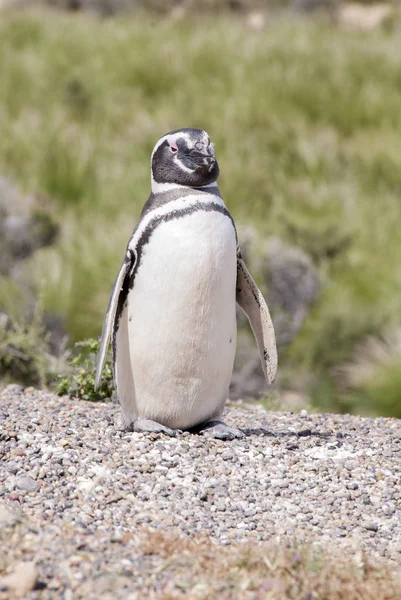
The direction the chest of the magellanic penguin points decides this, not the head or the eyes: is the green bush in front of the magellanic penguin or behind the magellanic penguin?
behind

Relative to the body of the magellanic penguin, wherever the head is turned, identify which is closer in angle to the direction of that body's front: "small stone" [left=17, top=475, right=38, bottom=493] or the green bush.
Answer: the small stone

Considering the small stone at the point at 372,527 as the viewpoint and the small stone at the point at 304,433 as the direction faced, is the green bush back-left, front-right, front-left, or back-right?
front-left

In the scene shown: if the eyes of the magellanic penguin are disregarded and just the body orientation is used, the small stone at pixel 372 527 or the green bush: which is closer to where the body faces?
the small stone

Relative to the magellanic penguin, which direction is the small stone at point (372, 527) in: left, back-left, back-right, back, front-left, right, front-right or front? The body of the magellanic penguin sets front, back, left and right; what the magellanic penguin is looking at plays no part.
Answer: front

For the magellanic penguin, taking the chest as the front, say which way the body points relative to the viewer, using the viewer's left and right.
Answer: facing the viewer and to the right of the viewer

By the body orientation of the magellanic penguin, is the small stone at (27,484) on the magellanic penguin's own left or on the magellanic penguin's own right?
on the magellanic penguin's own right
